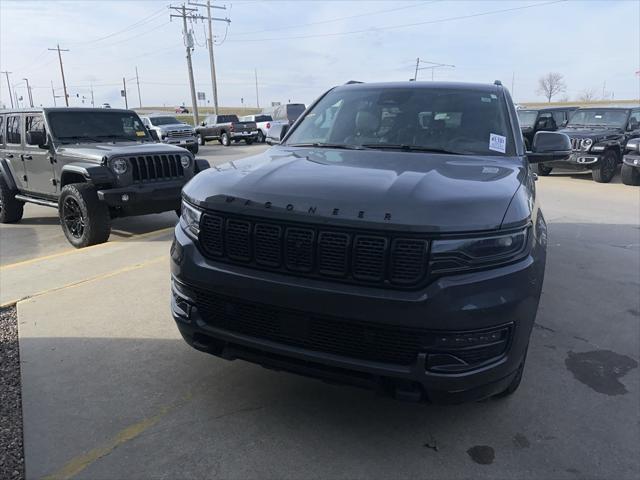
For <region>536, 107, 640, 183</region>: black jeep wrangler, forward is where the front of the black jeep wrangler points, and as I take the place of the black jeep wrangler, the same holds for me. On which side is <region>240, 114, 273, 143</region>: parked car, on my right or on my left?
on my right

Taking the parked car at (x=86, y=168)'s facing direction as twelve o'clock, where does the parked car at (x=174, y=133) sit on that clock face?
the parked car at (x=174, y=133) is roughly at 8 o'clock from the parked car at (x=86, y=168).

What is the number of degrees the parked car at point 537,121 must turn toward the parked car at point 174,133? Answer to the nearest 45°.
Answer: approximately 45° to its right

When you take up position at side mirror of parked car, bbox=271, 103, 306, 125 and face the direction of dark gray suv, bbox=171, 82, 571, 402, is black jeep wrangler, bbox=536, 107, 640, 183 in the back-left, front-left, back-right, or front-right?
front-left

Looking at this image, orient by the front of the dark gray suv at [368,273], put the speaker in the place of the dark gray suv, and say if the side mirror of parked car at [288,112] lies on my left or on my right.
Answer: on my right

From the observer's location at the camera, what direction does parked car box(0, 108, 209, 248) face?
facing the viewer and to the right of the viewer

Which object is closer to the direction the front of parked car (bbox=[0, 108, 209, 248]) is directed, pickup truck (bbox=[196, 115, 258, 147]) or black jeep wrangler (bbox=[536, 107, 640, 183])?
the black jeep wrangler

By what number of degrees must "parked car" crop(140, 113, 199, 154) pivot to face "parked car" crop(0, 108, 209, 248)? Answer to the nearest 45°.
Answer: approximately 45° to its right

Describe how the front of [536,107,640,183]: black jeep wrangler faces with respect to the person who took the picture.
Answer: facing the viewer and to the left of the viewer

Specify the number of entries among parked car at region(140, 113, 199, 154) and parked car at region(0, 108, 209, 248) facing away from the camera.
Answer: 0

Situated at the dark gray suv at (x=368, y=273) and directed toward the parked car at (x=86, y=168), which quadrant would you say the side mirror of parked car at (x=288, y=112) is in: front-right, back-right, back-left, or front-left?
front-right

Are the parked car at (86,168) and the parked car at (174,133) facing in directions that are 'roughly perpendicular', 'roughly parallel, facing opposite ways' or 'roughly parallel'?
roughly parallel
